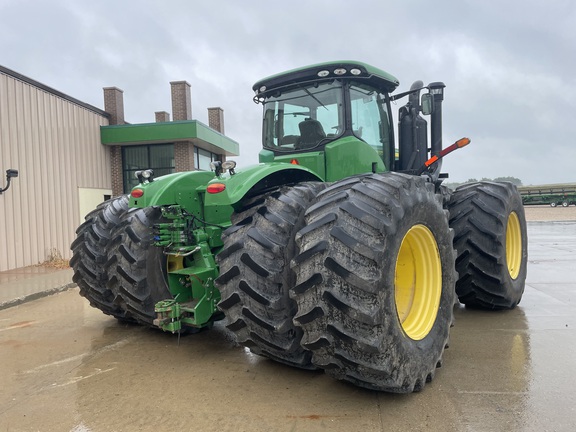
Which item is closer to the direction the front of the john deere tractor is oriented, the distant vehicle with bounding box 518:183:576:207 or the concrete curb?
the distant vehicle

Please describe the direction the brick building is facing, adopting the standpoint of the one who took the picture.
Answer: facing the viewer and to the right of the viewer

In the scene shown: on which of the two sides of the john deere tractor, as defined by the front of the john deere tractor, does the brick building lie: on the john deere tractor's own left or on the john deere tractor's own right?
on the john deere tractor's own left

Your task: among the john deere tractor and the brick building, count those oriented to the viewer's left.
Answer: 0

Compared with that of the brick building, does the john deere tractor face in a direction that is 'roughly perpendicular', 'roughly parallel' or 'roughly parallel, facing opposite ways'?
roughly perpendicular

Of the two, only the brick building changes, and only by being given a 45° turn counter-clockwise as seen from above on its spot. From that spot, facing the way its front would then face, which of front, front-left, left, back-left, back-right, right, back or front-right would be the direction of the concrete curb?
right

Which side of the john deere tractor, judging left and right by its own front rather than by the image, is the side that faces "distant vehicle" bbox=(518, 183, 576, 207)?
front

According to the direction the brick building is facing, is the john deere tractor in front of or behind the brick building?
in front

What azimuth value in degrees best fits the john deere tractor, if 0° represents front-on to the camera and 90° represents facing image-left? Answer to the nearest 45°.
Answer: approximately 225°

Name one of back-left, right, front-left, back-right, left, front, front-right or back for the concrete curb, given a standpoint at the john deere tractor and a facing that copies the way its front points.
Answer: left
